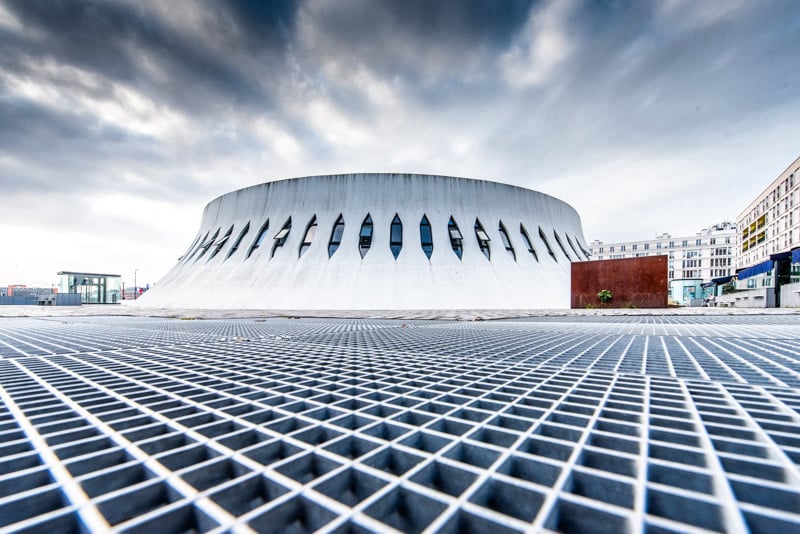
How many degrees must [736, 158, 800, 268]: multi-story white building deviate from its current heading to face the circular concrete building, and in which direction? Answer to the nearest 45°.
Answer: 0° — it already faces it

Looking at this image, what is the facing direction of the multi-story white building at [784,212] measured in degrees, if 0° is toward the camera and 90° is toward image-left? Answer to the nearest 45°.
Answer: approximately 45°

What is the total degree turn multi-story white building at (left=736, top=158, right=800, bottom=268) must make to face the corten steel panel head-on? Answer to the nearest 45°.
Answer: approximately 45° to its left
